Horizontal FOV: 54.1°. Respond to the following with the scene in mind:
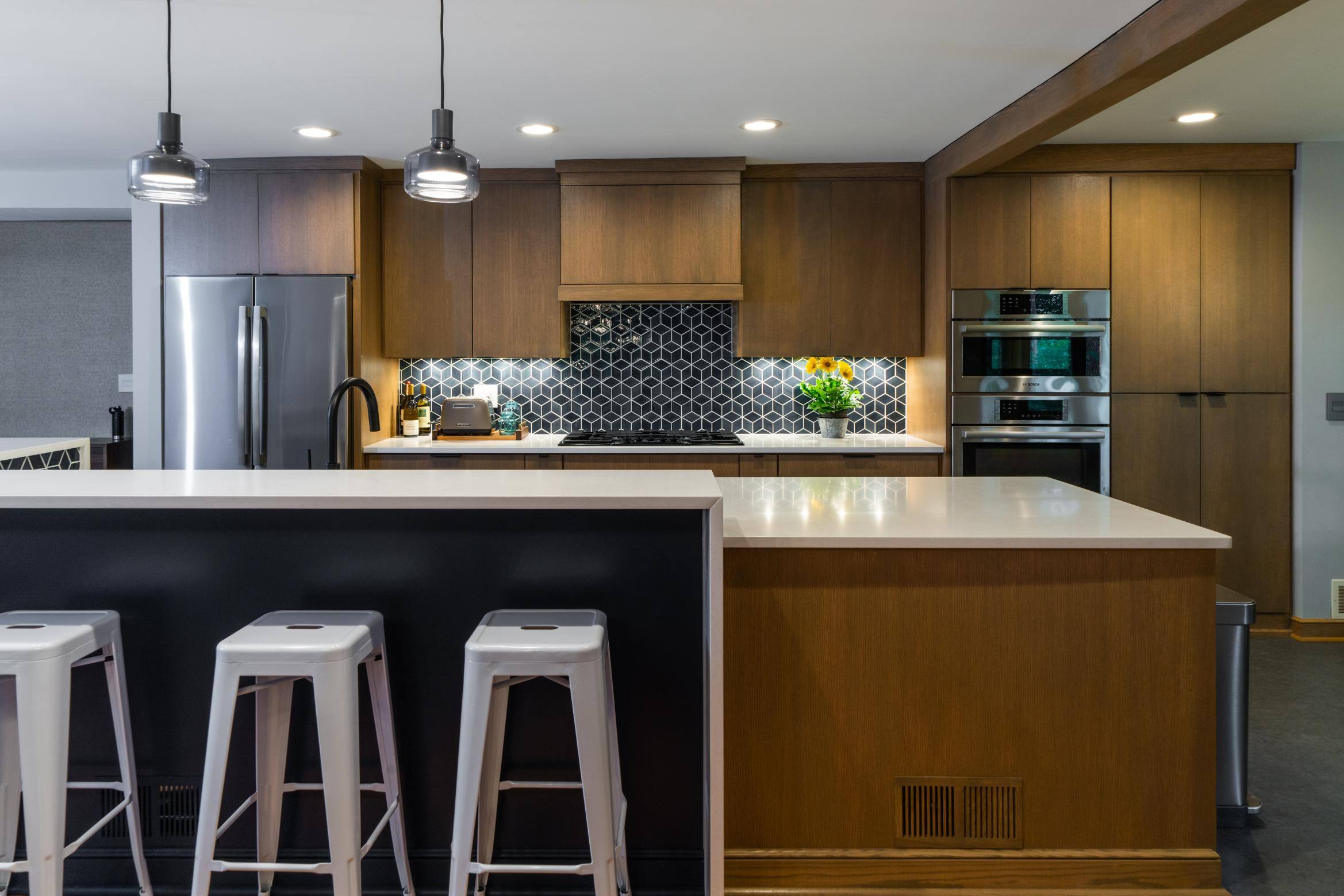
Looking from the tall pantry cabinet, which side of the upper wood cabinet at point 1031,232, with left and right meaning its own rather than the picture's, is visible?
left

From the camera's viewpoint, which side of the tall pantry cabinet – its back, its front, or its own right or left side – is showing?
front

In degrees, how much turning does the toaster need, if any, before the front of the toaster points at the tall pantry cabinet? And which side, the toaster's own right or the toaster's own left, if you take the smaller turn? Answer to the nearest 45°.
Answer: approximately 90° to the toaster's own left

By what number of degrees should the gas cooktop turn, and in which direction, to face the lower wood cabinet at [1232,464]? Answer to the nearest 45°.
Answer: approximately 90° to its left

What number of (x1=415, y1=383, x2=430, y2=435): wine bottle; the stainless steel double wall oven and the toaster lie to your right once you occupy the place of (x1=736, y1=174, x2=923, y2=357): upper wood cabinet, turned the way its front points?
2

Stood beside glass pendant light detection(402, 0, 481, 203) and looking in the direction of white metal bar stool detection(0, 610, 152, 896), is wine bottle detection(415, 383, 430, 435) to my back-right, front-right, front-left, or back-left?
back-right

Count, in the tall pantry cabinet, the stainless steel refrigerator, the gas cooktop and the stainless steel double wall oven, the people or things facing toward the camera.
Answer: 4

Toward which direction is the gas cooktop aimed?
toward the camera

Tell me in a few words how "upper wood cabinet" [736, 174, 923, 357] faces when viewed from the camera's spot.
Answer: facing the viewer

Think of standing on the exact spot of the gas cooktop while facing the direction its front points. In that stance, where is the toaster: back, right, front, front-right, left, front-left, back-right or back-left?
right

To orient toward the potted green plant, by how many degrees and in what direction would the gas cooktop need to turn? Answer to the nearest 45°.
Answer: approximately 90° to its left

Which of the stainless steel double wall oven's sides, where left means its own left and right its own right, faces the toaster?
right
